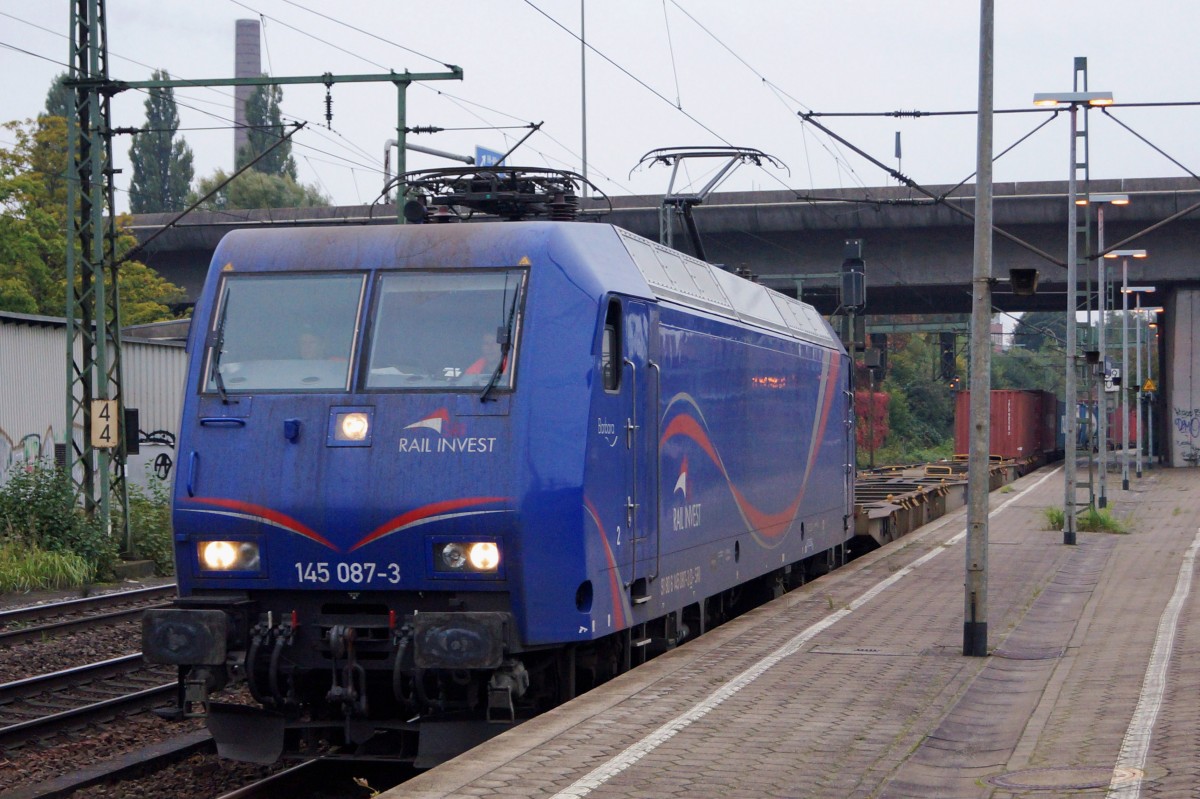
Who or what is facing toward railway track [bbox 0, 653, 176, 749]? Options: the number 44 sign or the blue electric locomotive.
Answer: the number 44 sign

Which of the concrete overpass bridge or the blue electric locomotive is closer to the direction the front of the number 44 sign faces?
the blue electric locomotive

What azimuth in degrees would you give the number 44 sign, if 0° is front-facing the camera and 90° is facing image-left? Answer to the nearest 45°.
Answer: approximately 0°

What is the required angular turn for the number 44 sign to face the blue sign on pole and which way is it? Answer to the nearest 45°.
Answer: approximately 135° to its left

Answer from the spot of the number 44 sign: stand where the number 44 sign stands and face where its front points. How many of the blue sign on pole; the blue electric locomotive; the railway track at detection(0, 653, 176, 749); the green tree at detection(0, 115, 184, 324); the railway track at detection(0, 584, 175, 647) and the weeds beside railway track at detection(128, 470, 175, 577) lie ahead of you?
3

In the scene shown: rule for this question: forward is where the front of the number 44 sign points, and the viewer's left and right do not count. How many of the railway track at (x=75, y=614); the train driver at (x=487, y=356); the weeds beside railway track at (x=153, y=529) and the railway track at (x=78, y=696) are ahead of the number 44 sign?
3

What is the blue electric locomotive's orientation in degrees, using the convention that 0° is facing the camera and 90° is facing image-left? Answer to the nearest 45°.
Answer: approximately 45°

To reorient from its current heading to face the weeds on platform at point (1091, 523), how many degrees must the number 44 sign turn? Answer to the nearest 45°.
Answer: approximately 90° to its left

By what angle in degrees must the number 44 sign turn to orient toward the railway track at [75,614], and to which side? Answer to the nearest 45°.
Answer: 0° — it already faces it

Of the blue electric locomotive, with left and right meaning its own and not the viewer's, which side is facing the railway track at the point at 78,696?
right

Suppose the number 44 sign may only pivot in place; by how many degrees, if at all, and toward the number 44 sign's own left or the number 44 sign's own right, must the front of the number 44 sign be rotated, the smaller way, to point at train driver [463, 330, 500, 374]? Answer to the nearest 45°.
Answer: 0° — it already faces them

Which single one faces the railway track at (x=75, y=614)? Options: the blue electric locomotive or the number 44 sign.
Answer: the number 44 sign

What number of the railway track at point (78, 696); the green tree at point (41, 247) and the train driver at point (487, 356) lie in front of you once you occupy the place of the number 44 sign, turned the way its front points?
2

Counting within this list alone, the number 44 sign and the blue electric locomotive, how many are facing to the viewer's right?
0

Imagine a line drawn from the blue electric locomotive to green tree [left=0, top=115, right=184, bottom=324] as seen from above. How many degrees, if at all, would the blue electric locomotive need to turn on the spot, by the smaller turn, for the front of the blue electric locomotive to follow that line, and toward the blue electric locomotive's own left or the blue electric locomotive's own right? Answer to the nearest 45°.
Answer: approximately 135° to the blue electric locomotive's own right
